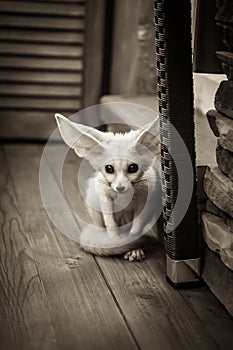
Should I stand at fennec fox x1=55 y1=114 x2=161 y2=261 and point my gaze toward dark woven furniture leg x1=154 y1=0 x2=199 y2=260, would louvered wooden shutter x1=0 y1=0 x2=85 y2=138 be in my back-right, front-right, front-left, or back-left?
back-left

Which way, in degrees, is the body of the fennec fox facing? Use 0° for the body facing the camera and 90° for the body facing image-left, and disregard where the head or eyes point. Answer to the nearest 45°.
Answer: approximately 0°

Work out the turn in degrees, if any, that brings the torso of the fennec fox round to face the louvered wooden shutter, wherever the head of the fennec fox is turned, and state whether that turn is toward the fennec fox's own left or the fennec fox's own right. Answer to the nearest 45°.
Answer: approximately 180°

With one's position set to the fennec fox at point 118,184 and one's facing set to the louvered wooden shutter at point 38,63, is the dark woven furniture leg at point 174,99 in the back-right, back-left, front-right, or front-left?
back-right
